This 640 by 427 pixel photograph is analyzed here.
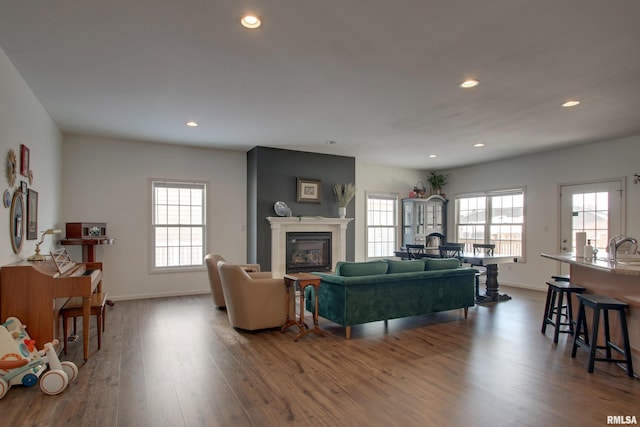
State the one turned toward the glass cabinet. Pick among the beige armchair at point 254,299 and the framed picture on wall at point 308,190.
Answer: the beige armchair

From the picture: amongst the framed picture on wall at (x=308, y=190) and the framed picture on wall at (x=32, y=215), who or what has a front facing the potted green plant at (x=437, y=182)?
the framed picture on wall at (x=32, y=215)

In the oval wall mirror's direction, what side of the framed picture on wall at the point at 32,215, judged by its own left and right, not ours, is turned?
right

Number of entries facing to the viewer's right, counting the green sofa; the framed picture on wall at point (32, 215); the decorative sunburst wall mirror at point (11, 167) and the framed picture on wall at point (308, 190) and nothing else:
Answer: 2

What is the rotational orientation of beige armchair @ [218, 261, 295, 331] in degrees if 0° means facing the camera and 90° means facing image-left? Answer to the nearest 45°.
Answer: approximately 225°

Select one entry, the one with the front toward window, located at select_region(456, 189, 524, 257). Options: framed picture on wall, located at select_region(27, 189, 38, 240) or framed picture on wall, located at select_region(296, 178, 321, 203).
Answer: framed picture on wall, located at select_region(27, 189, 38, 240)

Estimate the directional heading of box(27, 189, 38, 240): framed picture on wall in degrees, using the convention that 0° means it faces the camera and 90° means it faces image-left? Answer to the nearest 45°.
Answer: approximately 270°

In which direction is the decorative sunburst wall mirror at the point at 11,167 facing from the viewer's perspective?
to the viewer's right

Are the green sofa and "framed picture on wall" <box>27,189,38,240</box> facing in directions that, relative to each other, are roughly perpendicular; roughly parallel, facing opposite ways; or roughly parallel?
roughly perpendicular
